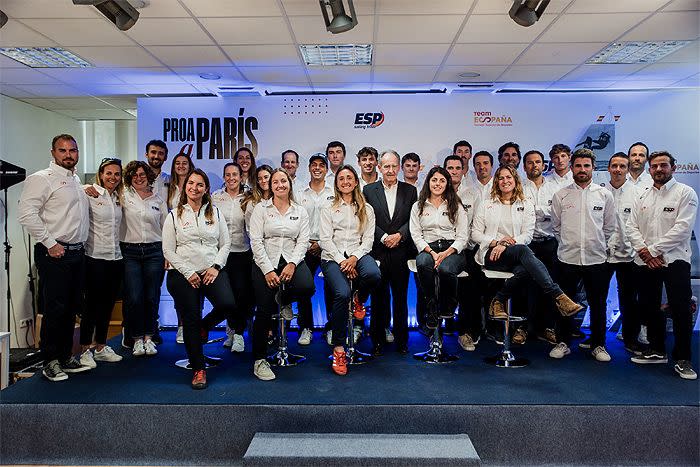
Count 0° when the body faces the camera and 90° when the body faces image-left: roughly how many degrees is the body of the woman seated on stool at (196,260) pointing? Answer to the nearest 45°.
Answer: approximately 0°

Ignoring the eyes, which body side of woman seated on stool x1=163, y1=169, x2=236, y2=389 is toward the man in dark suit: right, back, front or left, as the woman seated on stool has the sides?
left

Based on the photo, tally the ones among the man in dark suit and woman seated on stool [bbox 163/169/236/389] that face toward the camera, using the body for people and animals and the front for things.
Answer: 2

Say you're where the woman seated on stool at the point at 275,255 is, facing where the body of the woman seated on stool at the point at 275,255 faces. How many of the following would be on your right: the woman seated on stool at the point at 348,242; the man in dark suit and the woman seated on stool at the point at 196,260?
1

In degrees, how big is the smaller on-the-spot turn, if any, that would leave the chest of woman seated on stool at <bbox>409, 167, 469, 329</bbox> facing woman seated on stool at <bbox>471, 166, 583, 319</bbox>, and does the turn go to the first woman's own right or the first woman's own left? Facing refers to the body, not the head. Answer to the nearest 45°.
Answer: approximately 90° to the first woman's own left

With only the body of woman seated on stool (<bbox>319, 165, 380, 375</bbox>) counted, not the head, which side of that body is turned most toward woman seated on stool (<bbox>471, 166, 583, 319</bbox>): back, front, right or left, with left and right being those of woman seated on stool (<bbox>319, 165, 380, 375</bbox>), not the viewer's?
left
